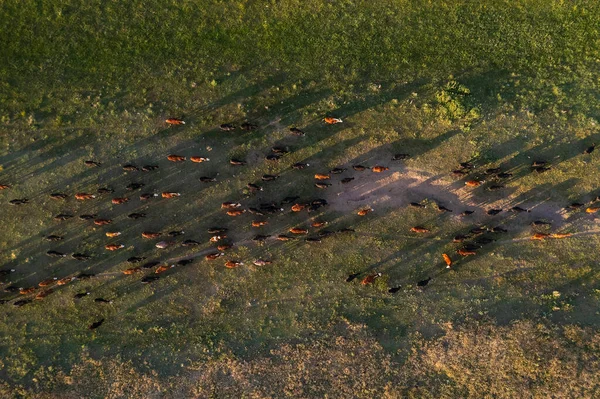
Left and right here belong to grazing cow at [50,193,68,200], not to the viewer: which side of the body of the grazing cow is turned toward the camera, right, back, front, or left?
right

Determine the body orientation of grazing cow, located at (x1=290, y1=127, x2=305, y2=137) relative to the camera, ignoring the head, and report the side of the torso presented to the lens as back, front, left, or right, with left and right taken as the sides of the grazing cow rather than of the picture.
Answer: right
